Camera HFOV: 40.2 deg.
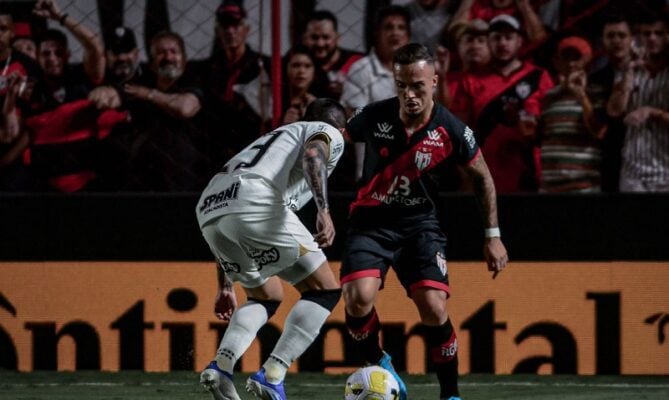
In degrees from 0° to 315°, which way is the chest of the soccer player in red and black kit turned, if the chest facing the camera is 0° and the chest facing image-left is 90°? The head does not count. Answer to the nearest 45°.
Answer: approximately 0°

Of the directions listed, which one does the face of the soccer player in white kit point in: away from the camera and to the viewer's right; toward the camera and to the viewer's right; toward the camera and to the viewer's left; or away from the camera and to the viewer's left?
away from the camera and to the viewer's right

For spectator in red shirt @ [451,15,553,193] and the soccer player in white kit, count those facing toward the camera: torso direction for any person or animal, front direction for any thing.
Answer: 1

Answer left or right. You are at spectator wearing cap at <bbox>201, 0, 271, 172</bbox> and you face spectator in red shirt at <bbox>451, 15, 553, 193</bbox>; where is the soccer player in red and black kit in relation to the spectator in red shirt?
right

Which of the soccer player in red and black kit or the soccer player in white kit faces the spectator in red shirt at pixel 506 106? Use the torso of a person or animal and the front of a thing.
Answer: the soccer player in white kit
